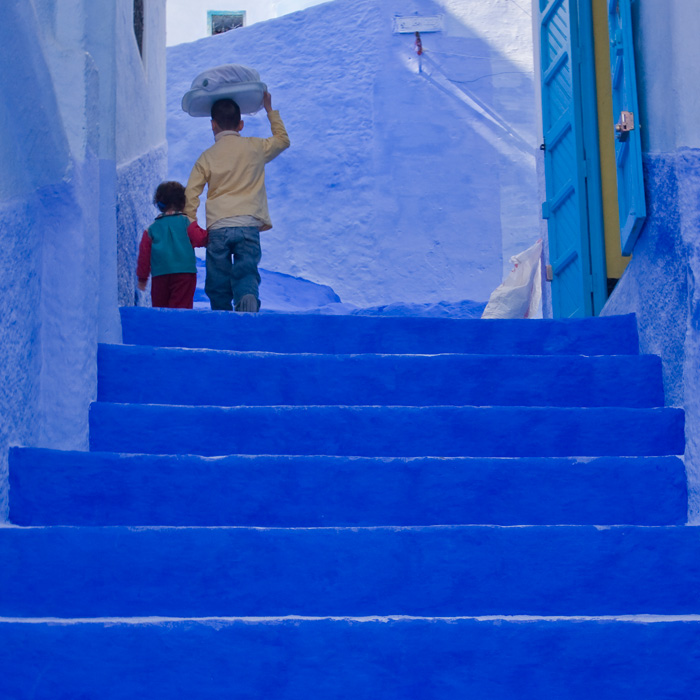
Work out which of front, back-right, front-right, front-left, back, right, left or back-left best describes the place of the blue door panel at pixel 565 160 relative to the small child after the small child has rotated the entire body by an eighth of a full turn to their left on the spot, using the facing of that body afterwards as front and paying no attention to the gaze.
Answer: back-right

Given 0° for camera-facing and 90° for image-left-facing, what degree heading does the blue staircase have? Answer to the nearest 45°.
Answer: approximately 0°

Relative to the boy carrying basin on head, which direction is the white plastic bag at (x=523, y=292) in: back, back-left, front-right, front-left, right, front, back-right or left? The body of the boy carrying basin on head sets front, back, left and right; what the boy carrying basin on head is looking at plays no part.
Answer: front-right

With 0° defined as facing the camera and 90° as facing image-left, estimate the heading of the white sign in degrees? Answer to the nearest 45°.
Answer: approximately 0°

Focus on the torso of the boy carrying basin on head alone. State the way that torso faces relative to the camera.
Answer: away from the camera

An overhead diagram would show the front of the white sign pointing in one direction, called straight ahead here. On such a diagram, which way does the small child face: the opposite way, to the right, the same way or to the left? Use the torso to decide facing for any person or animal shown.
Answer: the opposite way

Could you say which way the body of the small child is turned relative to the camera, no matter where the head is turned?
away from the camera

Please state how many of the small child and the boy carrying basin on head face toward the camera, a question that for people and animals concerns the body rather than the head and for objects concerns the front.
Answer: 0

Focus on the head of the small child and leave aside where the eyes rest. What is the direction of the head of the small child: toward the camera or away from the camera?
away from the camera

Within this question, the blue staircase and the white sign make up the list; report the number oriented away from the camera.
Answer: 0

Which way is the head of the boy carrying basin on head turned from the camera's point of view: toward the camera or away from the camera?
away from the camera

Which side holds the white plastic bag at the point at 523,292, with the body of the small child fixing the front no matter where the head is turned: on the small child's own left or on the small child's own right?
on the small child's own right

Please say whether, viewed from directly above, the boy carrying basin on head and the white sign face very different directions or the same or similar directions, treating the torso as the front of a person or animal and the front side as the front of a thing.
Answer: very different directions

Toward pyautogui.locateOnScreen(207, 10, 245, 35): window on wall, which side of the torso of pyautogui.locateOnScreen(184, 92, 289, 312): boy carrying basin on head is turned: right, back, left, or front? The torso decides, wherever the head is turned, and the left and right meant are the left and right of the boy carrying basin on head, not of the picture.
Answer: front

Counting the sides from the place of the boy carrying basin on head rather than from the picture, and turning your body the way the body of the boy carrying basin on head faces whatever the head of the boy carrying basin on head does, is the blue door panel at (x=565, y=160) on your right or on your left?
on your right
